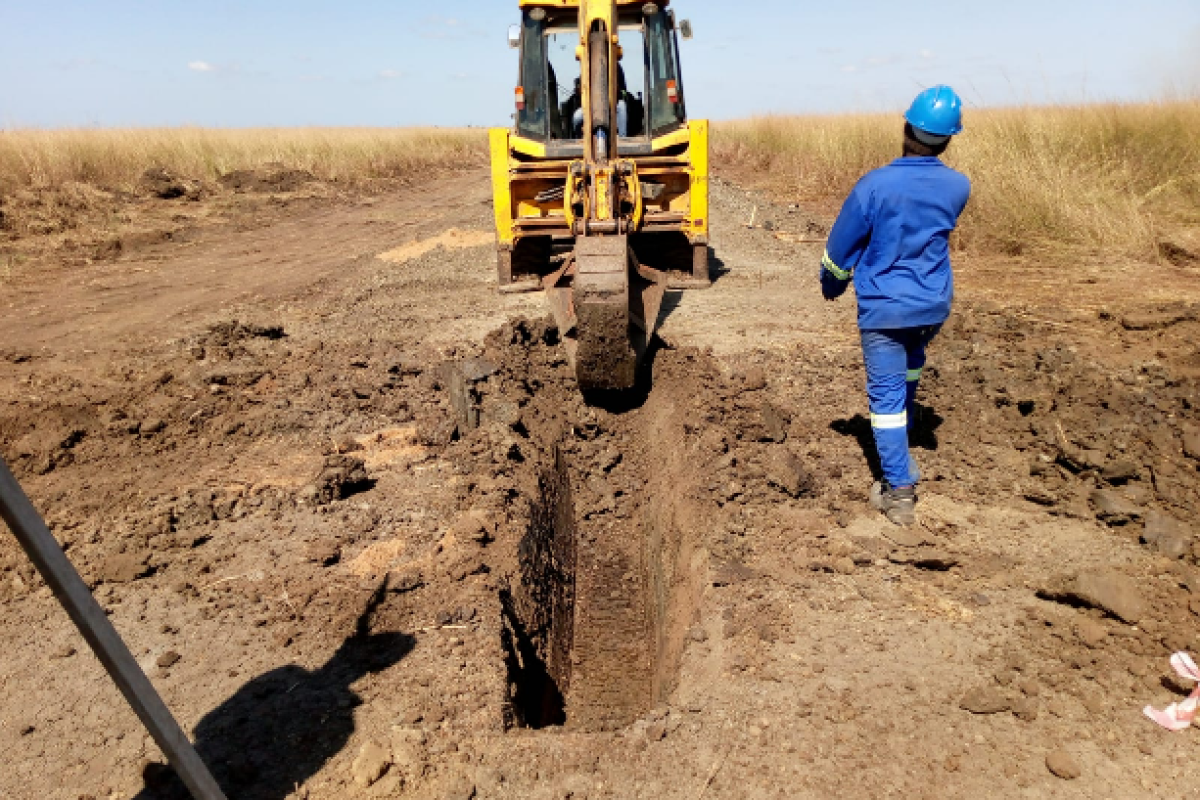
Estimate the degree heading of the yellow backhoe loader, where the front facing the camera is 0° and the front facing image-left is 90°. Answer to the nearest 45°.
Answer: approximately 180°

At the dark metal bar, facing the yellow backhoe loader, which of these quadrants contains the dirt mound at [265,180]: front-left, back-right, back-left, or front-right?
front-left

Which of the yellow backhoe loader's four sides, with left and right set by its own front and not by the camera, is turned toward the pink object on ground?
back

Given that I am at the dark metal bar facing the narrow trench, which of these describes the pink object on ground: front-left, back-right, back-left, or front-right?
front-right

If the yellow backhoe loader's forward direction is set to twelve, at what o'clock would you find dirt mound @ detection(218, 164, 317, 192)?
The dirt mound is roughly at 11 o'clock from the yellow backhoe loader.

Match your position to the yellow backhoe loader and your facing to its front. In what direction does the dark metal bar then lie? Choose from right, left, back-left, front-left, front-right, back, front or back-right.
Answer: back

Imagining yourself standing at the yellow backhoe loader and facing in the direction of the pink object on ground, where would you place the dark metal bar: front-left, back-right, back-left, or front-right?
front-right

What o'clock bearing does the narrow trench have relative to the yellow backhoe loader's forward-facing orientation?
The narrow trench is roughly at 6 o'clock from the yellow backhoe loader.

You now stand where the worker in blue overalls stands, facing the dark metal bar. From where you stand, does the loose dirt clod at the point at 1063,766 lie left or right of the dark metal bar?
left

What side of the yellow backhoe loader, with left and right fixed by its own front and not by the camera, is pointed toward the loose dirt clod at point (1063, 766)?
back

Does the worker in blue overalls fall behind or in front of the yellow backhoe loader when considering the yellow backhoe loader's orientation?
behind

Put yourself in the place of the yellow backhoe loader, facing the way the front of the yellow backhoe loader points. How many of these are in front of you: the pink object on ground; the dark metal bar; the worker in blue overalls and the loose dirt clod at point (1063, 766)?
0
